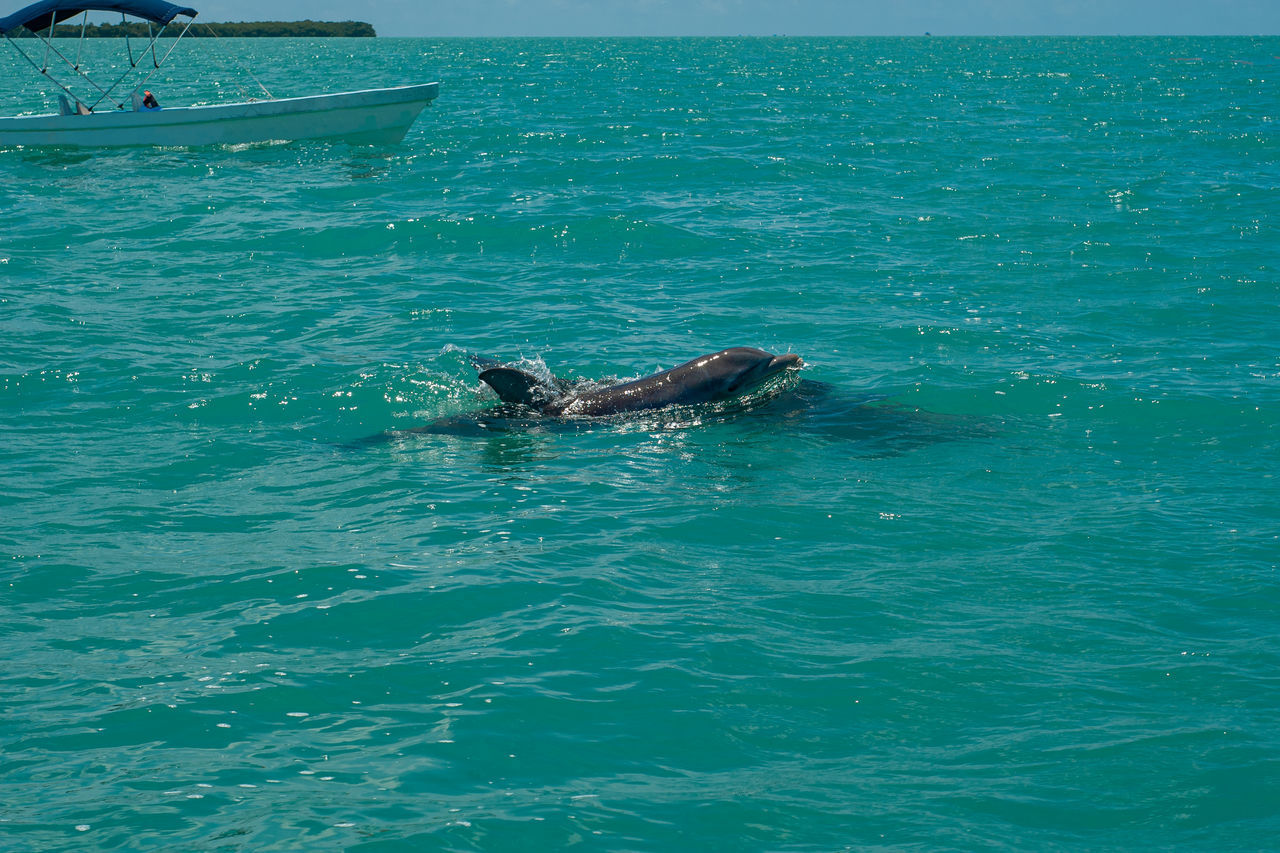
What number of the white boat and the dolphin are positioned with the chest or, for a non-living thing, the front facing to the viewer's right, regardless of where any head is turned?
2

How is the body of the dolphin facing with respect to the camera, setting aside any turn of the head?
to the viewer's right

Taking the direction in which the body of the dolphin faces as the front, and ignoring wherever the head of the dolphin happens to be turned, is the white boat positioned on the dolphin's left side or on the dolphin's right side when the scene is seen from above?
on the dolphin's left side

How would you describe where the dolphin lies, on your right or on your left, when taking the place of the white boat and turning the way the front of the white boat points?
on your right

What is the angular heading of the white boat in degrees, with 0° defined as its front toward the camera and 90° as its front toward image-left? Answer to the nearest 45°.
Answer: approximately 270°
